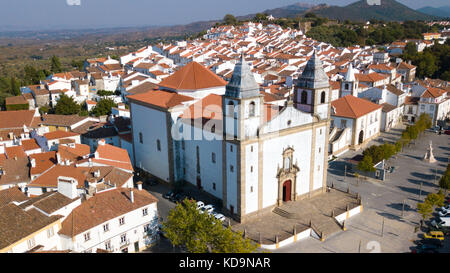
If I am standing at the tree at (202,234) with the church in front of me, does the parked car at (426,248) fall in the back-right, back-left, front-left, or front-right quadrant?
front-right

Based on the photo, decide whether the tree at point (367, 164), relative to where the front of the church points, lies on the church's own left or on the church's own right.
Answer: on the church's own left

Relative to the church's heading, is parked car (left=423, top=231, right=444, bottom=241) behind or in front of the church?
in front

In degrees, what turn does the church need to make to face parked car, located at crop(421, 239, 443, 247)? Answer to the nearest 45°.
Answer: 0° — it already faces it

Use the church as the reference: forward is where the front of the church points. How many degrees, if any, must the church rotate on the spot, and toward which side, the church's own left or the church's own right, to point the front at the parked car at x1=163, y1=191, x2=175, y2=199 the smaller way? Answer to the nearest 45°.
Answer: approximately 135° to the church's own right

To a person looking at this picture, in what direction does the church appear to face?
facing the viewer and to the right of the viewer

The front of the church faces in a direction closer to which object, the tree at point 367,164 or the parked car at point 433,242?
the parked car

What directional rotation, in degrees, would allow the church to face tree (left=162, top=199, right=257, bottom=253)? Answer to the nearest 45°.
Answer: approximately 45° to its right

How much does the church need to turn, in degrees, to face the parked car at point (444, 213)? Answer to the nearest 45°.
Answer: approximately 45° to its left

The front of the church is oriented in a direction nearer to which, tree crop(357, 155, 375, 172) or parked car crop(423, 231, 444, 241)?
the parked car
